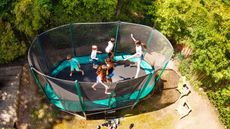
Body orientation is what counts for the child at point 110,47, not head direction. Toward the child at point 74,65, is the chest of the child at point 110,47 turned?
no

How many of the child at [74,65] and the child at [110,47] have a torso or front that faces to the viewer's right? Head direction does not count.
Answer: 1

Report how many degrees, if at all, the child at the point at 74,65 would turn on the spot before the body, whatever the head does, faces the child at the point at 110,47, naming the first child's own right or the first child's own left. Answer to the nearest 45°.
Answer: approximately 180°

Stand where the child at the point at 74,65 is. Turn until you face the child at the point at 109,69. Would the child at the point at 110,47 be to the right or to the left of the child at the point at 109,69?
left

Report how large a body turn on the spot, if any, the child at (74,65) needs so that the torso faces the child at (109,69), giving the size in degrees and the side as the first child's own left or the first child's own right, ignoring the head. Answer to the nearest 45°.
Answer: approximately 135° to the first child's own left

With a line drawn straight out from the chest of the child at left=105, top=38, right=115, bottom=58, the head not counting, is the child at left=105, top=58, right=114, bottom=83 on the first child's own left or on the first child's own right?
on the first child's own right
